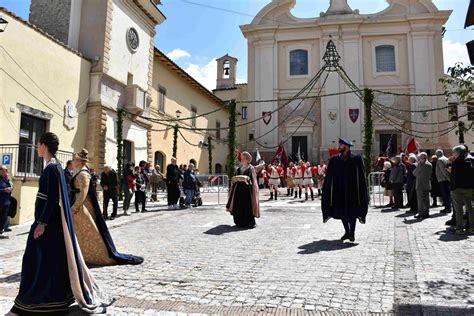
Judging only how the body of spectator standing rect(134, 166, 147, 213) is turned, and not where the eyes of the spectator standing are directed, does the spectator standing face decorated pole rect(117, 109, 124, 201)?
no

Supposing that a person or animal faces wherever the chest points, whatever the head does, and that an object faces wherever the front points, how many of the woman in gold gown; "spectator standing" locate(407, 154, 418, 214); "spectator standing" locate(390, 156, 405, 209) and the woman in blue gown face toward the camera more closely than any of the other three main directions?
0

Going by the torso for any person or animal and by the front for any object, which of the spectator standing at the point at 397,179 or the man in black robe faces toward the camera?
the man in black robe

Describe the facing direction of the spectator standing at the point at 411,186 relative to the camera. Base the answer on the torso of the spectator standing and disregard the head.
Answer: to the viewer's left

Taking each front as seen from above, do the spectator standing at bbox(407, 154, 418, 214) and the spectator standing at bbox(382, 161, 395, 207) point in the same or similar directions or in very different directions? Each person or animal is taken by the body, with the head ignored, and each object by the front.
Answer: same or similar directions

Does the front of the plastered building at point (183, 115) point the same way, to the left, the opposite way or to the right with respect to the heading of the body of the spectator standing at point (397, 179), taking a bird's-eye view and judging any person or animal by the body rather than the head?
the opposite way

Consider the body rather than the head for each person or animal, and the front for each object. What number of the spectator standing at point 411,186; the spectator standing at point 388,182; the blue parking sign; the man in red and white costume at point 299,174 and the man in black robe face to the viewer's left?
2

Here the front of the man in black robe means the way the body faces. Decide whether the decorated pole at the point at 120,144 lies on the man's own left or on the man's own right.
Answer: on the man's own right

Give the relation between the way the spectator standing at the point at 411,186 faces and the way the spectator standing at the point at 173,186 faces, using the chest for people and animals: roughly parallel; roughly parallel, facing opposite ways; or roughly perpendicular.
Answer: roughly parallel, facing opposite ways

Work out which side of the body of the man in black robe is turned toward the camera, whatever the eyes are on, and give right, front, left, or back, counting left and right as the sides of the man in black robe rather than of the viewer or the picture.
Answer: front

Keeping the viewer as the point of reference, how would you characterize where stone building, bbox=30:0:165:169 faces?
facing the viewer and to the right of the viewer

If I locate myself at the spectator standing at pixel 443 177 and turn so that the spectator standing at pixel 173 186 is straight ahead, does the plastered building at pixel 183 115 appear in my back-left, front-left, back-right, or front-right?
front-right

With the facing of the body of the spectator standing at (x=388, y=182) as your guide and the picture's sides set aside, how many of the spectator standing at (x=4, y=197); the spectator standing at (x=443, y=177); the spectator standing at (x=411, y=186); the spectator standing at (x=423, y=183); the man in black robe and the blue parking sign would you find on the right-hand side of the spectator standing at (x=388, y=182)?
0
